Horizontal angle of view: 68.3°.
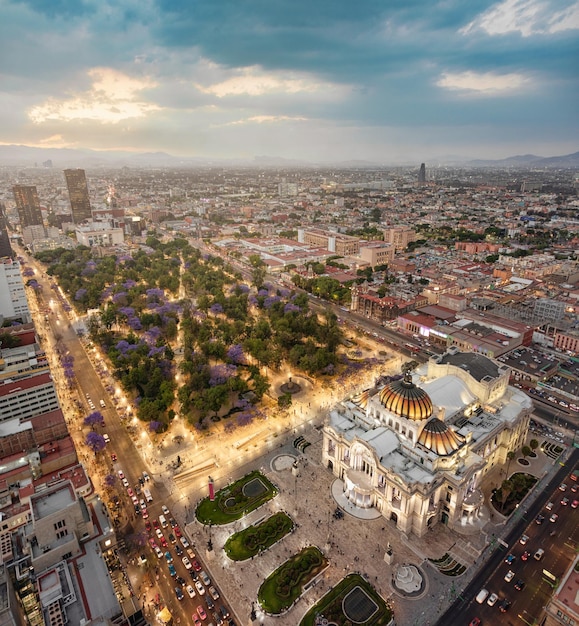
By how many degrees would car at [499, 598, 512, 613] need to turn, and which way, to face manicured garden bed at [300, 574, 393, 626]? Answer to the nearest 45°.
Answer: approximately 180°

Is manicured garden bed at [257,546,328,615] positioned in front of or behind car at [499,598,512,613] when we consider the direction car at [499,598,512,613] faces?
behind

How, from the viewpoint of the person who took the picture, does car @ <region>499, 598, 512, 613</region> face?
facing away from the viewer and to the right of the viewer
